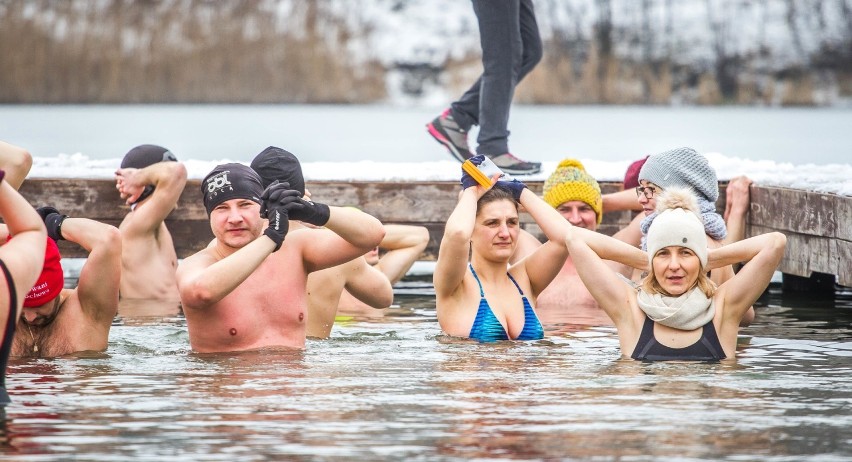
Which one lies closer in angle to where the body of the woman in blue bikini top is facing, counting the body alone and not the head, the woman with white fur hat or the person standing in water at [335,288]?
the woman with white fur hat

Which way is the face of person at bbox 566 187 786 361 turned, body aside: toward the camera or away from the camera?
toward the camera

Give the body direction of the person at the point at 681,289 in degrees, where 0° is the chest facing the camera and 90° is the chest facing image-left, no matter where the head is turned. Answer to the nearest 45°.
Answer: approximately 0°

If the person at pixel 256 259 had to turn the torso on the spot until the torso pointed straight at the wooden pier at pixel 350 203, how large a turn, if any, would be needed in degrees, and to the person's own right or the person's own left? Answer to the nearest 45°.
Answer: approximately 135° to the person's own left

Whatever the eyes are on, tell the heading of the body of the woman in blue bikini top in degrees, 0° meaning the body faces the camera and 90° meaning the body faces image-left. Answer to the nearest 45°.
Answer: approximately 315°

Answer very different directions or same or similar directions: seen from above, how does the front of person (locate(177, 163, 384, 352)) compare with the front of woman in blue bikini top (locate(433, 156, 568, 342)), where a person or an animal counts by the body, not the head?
same or similar directions

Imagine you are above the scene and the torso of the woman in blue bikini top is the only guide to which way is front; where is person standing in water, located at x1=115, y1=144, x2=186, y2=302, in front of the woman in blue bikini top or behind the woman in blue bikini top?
behind

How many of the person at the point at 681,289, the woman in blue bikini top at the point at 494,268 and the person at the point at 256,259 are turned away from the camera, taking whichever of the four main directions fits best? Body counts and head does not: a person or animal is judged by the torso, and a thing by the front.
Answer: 0

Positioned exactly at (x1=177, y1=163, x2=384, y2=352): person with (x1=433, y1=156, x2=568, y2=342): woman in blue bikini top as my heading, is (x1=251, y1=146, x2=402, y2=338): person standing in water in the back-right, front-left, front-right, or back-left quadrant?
front-left
